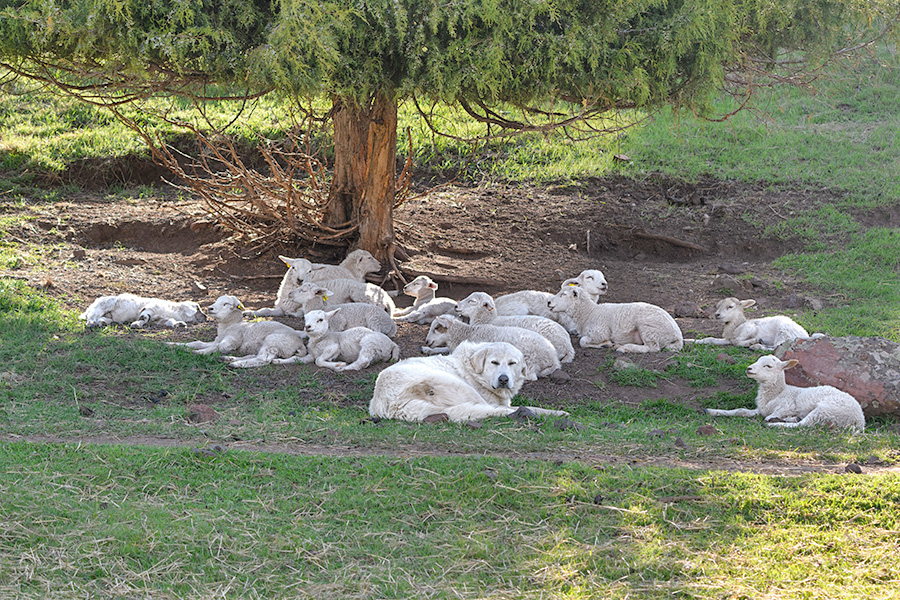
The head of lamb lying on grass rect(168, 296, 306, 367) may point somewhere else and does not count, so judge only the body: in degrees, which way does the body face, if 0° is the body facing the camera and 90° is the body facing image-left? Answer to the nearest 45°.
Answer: approximately 90°

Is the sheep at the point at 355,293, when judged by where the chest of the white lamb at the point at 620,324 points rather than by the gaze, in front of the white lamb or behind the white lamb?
in front

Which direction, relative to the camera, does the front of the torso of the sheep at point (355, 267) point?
to the viewer's right

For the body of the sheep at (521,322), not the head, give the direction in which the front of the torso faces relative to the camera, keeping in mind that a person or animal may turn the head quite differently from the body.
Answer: to the viewer's left

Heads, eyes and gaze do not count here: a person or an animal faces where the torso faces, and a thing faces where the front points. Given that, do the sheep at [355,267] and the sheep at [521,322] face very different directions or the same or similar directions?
very different directions

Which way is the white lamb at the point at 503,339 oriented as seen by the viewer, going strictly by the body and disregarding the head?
to the viewer's left

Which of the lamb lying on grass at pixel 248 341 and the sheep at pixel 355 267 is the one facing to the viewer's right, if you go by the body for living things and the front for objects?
the sheep

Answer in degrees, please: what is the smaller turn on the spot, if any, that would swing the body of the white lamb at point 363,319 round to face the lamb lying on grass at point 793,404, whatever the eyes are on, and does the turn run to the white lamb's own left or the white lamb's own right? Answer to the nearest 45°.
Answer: approximately 135° to the white lamb's own left

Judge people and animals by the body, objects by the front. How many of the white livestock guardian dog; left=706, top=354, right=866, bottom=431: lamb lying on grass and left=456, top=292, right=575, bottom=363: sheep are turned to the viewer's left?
2

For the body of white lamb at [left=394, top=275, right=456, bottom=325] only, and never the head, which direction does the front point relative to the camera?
to the viewer's left

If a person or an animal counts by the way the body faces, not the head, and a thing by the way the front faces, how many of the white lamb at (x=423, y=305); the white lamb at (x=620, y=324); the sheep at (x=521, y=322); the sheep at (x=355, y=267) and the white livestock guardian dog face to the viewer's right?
2

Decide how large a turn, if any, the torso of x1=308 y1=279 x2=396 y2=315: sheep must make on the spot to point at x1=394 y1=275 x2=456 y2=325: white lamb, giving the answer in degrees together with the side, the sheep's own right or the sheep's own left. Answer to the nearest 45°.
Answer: approximately 180°

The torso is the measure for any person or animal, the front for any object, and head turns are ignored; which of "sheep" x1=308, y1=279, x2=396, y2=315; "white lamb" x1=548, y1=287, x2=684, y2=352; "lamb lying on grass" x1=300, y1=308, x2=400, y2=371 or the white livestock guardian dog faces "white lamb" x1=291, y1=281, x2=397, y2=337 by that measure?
"white lamb" x1=548, y1=287, x2=684, y2=352

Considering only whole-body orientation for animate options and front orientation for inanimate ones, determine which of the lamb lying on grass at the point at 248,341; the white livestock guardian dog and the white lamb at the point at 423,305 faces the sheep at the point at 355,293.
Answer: the white lamb

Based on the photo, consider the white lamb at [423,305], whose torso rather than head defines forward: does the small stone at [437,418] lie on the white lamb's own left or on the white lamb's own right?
on the white lamb's own left

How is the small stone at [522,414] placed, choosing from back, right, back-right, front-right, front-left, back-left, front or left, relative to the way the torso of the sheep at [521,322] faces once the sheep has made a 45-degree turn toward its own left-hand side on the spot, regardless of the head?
front-left
